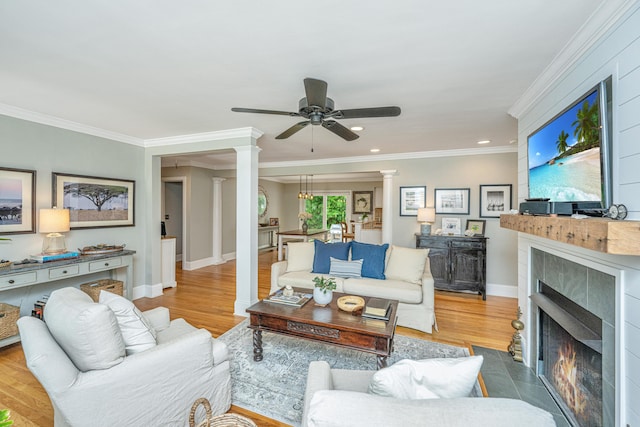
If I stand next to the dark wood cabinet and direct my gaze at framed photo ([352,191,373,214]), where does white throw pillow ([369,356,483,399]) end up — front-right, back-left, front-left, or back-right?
back-left

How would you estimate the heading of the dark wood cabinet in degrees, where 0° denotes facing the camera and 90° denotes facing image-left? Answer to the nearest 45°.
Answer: approximately 0°

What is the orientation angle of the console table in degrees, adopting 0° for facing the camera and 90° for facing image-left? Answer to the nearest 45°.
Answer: approximately 315°

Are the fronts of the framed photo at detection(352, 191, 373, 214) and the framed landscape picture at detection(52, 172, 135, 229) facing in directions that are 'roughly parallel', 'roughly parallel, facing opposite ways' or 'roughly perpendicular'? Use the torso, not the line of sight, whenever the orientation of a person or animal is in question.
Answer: roughly perpendicular

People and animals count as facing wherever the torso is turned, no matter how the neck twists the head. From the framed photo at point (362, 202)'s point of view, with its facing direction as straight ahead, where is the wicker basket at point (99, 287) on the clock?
The wicker basket is roughly at 1 o'clock from the framed photo.

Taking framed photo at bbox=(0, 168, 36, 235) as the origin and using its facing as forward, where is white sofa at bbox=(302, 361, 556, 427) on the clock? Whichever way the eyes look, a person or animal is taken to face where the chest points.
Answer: The white sofa is roughly at 1 o'clock from the framed photo.

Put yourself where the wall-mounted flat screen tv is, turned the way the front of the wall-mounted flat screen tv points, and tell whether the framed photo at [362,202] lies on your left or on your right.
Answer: on your right

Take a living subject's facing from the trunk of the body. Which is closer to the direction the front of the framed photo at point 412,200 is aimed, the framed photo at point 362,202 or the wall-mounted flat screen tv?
the wall-mounted flat screen tv

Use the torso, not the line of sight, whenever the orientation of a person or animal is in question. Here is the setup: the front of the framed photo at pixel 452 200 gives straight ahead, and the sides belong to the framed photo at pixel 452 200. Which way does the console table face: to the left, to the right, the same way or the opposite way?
to the left

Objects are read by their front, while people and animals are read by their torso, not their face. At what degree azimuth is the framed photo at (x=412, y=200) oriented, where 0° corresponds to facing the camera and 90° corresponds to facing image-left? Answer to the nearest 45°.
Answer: approximately 0°
